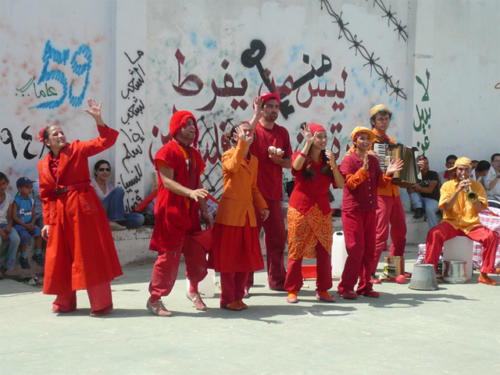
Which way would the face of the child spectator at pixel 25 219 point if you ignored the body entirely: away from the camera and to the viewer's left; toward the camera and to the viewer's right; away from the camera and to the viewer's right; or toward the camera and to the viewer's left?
toward the camera and to the viewer's right

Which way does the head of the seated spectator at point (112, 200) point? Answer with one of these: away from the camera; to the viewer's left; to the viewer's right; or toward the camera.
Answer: toward the camera

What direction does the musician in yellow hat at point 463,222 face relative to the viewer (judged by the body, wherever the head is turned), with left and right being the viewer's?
facing the viewer

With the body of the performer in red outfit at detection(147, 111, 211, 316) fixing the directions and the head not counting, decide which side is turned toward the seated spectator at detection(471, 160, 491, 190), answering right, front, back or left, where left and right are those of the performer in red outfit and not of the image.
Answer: left

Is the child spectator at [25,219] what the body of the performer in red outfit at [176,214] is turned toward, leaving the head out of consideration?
no

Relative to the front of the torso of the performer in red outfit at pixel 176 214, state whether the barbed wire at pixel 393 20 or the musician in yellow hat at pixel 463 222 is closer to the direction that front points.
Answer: the musician in yellow hat

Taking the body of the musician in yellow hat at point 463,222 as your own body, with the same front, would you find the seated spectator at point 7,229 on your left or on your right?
on your right

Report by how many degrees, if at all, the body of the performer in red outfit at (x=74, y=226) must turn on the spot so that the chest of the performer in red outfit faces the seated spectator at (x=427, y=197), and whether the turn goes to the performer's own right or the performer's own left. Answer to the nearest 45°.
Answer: approximately 135° to the performer's own left

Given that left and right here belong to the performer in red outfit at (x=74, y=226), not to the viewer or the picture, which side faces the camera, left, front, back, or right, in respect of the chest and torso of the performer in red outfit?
front

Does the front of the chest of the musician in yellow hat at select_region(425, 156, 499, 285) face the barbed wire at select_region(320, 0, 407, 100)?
no

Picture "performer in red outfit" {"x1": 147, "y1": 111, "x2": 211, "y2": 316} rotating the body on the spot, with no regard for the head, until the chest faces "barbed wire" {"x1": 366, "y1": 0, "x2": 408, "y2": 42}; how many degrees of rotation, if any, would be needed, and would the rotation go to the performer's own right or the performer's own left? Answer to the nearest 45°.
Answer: approximately 90° to the performer's own left

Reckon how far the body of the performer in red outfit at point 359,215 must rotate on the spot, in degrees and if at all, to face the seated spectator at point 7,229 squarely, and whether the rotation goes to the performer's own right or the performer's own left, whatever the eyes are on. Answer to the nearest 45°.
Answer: approximately 135° to the performer's own right

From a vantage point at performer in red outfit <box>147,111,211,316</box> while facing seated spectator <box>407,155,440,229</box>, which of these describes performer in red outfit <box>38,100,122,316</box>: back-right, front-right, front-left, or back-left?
back-left

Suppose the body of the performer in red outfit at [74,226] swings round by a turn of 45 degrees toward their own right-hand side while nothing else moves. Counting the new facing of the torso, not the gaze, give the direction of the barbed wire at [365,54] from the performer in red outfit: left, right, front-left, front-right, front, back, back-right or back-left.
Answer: back

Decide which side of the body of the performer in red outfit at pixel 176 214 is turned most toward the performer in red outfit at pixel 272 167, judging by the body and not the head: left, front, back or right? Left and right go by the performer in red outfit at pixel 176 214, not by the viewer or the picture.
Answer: left

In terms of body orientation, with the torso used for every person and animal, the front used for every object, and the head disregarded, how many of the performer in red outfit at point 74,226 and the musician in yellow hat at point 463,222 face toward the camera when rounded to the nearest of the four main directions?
2

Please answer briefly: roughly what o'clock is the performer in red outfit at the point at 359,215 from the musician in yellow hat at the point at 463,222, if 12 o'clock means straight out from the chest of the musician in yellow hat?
The performer in red outfit is roughly at 1 o'clock from the musician in yellow hat.

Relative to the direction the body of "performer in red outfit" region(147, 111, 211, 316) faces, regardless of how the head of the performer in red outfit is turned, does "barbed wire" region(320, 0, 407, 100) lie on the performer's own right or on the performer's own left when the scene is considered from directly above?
on the performer's own left

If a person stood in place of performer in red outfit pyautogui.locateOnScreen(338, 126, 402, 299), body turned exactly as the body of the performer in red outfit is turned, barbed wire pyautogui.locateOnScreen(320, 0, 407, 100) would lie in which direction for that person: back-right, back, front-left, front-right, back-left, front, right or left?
back-left
